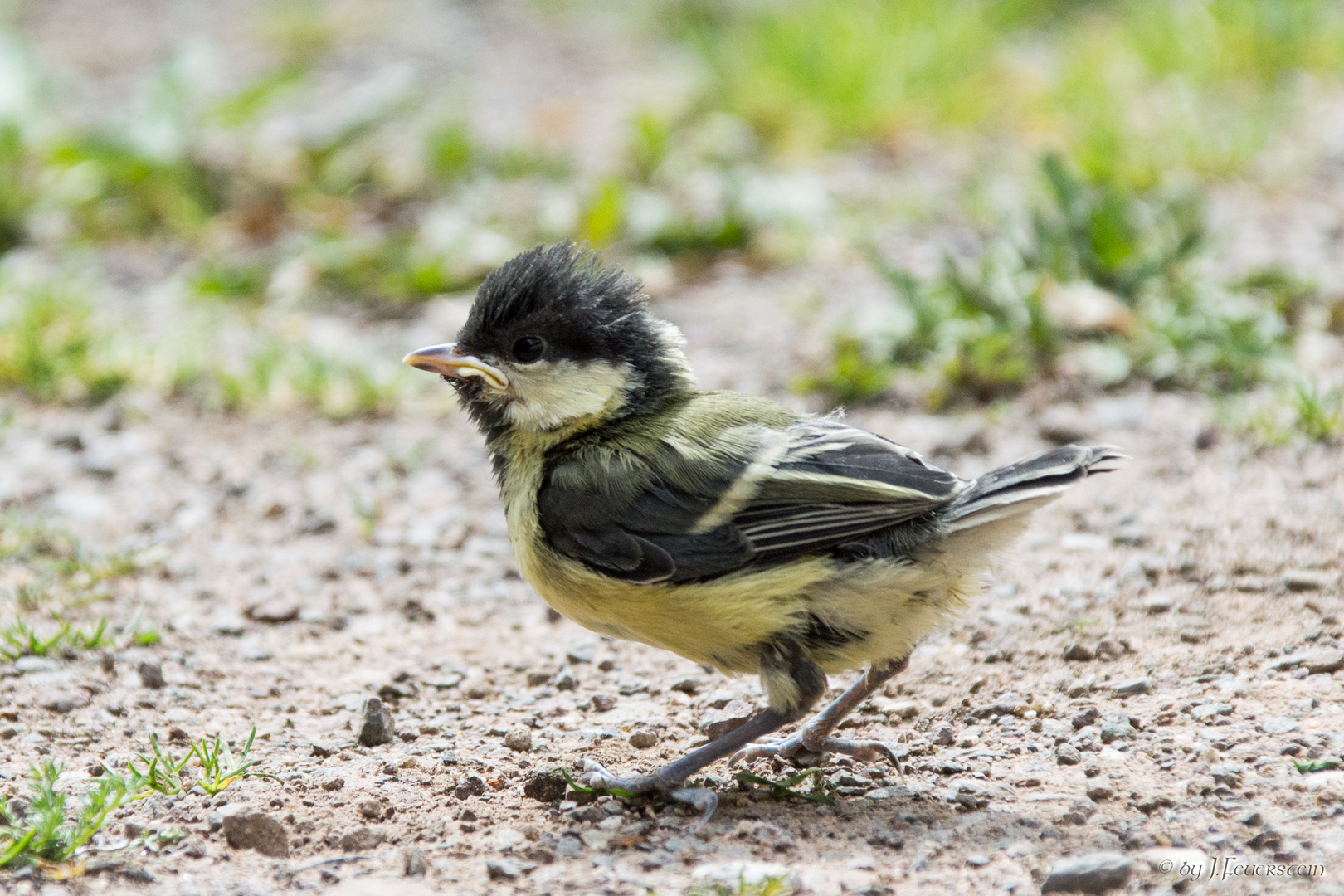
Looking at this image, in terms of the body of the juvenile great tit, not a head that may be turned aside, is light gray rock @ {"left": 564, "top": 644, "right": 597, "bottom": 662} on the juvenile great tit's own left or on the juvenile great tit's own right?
on the juvenile great tit's own right

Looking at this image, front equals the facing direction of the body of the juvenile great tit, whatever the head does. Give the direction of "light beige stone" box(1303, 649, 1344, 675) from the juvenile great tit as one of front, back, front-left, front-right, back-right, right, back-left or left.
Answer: back

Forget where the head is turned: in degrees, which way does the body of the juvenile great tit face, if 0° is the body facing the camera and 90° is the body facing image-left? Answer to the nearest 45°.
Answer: approximately 90°

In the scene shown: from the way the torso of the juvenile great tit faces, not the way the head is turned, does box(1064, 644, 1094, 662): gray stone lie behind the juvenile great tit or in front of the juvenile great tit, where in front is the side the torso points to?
behind

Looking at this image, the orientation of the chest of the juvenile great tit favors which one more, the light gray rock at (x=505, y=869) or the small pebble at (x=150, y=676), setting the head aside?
the small pebble

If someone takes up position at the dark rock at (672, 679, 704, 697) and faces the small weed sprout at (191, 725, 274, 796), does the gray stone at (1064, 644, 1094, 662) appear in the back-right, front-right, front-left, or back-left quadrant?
back-left

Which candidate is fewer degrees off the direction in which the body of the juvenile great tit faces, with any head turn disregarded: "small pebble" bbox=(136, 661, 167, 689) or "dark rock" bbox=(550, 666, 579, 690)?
the small pebble

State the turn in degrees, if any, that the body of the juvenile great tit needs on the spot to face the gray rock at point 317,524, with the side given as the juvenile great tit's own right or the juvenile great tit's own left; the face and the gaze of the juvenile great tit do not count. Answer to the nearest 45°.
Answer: approximately 45° to the juvenile great tit's own right

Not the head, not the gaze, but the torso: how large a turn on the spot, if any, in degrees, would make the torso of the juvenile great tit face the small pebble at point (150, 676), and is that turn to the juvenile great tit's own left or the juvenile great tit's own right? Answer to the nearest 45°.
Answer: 0° — it already faces it

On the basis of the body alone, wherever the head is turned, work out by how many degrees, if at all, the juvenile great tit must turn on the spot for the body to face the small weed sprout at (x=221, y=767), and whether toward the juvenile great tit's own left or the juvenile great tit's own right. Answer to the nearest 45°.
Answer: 0° — it already faces it

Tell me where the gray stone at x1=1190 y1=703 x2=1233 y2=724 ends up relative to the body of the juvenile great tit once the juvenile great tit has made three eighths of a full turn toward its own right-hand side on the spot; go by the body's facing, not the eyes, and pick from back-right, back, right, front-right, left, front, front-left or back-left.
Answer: front-right

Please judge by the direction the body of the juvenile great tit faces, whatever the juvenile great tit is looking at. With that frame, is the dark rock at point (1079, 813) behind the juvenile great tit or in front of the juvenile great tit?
behind

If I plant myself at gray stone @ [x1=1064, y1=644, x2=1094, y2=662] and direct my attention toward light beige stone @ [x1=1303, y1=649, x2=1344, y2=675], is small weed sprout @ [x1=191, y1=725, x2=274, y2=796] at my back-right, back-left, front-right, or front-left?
back-right
